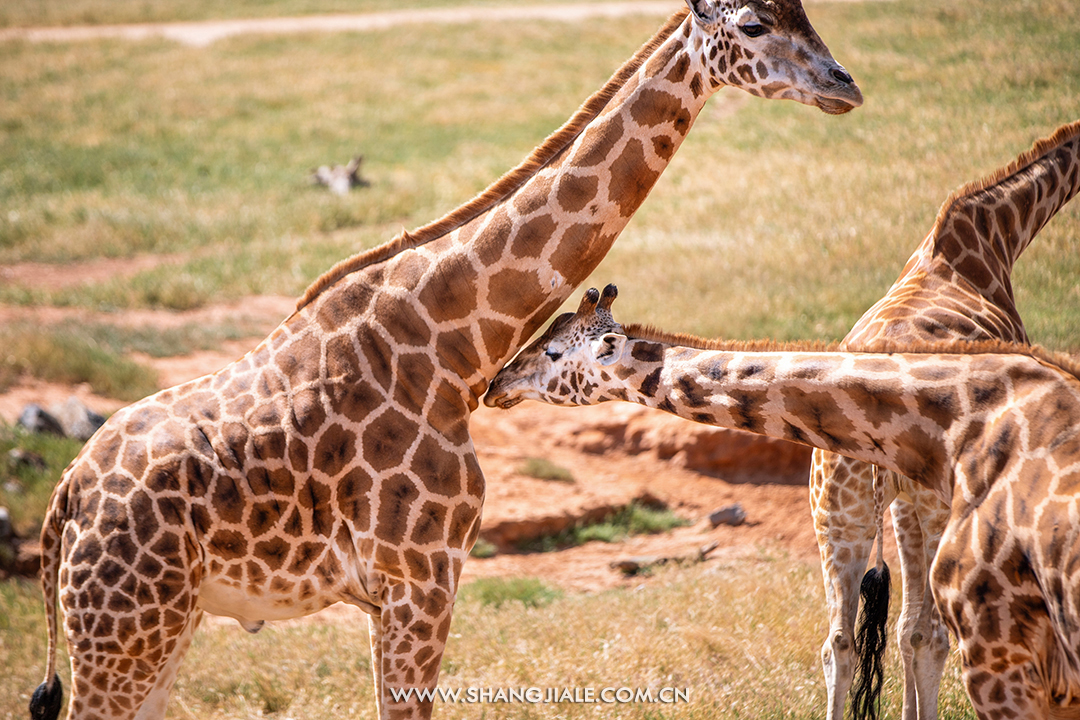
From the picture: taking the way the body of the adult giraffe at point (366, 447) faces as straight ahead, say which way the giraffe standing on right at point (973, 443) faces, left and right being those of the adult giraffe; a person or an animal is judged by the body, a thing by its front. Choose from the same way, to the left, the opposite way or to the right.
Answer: the opposite way

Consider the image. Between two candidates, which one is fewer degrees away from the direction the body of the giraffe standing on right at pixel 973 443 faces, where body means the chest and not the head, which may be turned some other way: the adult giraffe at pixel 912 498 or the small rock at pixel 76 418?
the small rock

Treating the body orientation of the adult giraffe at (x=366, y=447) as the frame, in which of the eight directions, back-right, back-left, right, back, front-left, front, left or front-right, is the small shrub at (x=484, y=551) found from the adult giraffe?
left

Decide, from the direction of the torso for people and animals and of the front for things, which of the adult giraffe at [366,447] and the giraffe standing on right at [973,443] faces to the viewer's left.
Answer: the giraffe standing on right

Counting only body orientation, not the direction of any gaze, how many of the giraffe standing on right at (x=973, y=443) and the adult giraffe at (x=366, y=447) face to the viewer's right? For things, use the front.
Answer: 1

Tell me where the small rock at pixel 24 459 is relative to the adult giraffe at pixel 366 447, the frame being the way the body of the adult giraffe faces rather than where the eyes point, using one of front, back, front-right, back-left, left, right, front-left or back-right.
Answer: back-left

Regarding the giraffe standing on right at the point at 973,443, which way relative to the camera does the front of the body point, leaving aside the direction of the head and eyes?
to the viewer's left

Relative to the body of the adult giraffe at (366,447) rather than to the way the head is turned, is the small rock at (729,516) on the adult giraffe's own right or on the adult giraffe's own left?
on the adult giraffe's own left

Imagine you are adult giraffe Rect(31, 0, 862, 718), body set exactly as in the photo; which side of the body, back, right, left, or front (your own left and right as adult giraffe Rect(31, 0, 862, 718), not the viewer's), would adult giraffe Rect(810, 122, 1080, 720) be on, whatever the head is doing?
front

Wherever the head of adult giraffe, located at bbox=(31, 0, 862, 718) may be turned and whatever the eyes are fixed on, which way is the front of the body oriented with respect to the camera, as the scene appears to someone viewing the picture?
to the viewer's right

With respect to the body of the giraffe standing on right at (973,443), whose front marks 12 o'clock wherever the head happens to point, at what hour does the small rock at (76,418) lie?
The small rock is roughly at 1 o'clock from the giraffe standing on right.
